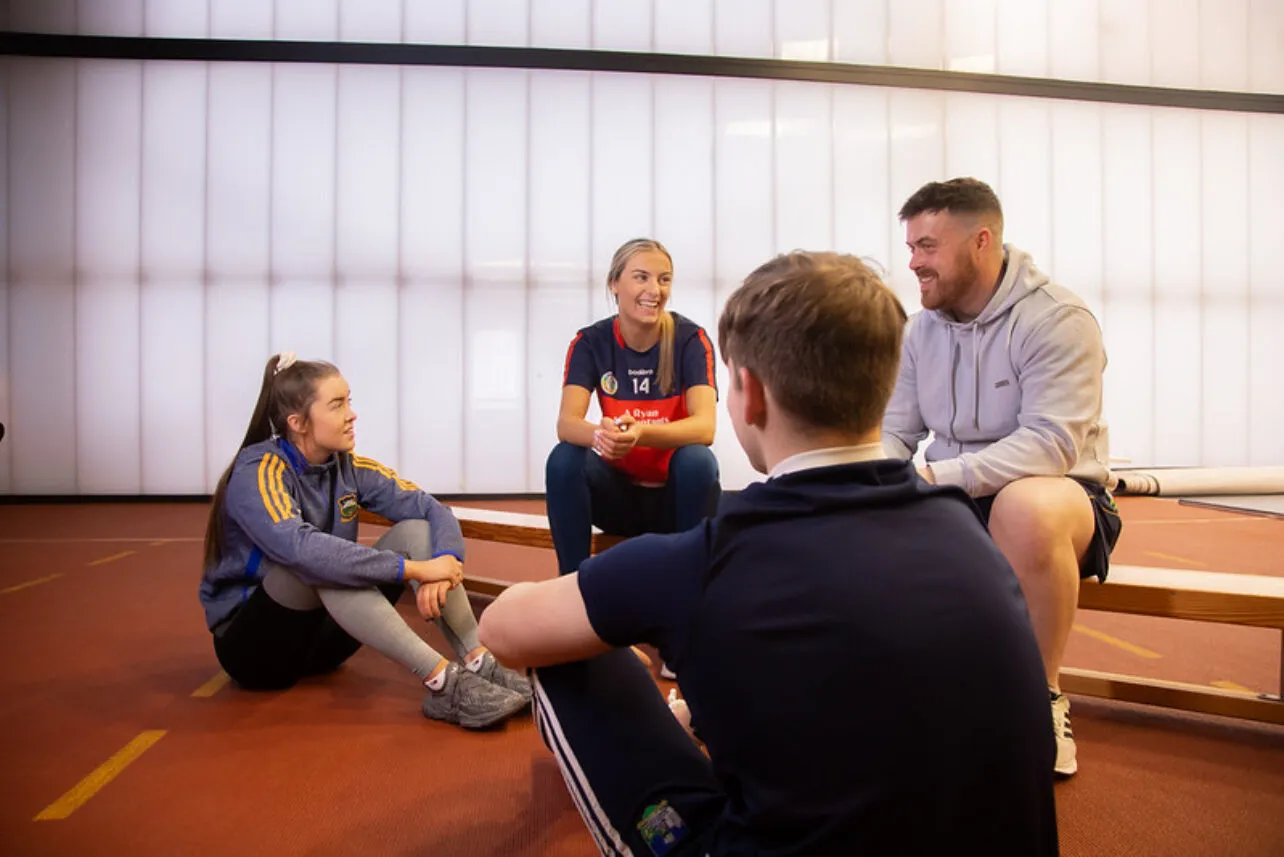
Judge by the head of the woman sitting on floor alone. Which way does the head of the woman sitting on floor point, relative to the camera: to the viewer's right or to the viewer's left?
to the viewer's right

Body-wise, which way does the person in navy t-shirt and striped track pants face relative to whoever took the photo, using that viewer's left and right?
facing away from the viewer and to the left of the viewer

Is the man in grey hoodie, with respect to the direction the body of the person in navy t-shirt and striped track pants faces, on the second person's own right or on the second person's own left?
on the second person's own right

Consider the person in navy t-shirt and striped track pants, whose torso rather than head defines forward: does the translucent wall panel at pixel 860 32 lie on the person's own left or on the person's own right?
on the person's own right

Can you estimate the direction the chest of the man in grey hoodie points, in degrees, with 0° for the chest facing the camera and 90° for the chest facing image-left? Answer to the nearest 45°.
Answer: approximately 45°

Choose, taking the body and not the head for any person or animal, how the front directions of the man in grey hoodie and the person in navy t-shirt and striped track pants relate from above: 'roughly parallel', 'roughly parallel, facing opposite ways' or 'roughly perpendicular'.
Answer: roughly perpendicular

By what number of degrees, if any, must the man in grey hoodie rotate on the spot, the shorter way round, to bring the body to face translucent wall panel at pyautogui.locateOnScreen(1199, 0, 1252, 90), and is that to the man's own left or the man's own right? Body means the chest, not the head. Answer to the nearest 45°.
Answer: approximately 135° to the man's own right

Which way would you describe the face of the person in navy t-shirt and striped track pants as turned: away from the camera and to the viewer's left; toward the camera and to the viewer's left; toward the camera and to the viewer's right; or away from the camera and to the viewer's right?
away from the camera and to the viewer's left
